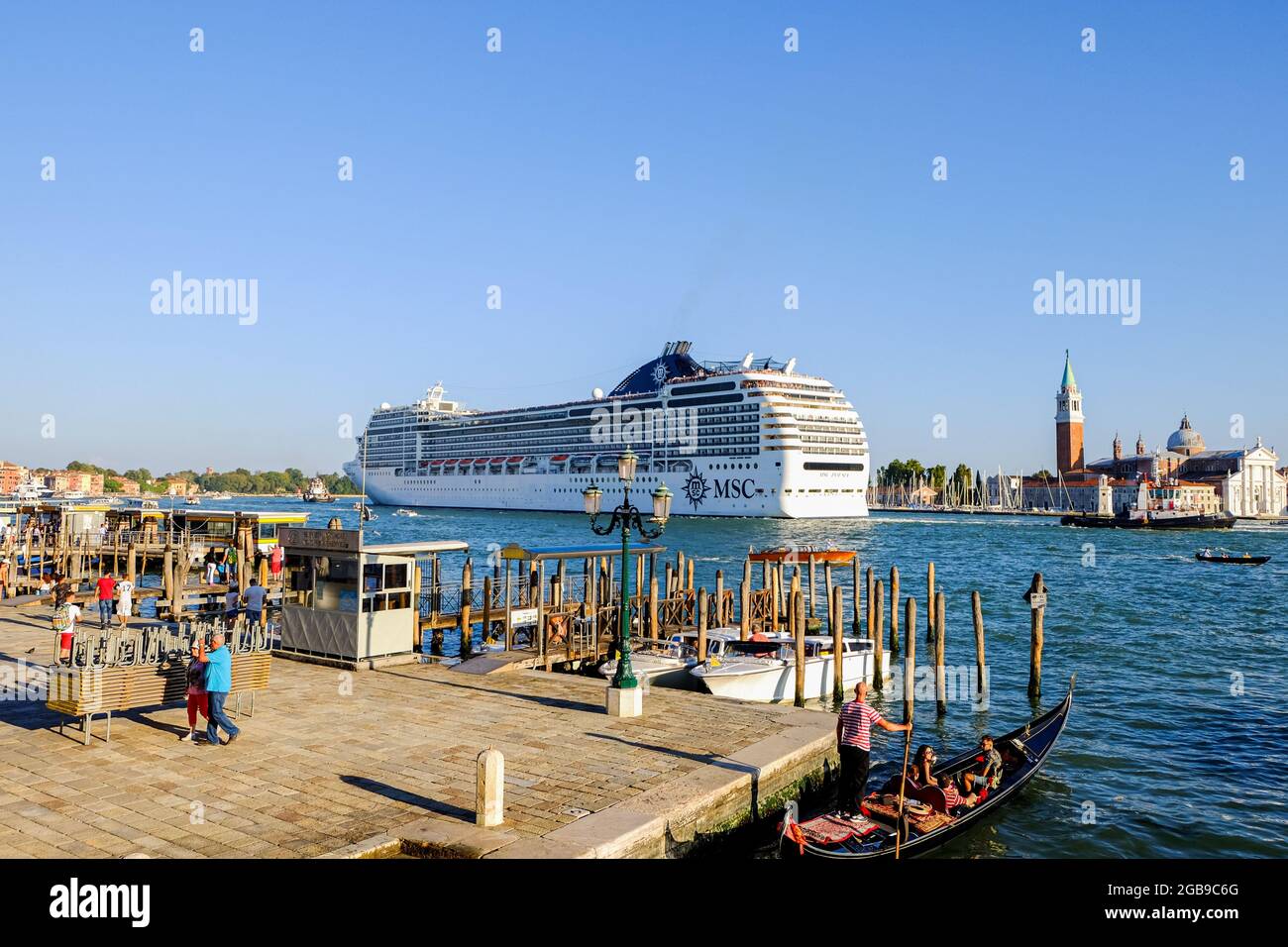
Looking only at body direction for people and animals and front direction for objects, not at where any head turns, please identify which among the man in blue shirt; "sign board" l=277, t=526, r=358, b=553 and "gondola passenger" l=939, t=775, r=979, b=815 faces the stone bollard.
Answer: the sign board

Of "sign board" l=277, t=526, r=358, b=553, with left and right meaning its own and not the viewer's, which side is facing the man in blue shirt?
front

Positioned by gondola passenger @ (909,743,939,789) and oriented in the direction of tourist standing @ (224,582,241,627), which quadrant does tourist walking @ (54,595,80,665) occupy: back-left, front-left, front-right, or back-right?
front-left

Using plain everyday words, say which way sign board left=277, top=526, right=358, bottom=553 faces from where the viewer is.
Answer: facing the viewer

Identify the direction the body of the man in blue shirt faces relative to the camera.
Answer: to the viewer's left
